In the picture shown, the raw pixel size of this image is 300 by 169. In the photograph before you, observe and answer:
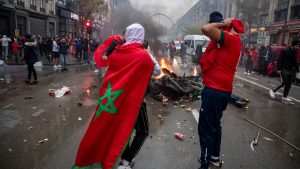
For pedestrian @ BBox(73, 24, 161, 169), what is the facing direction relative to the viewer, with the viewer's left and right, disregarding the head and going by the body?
facing away from the viewer and to the right of the viewer

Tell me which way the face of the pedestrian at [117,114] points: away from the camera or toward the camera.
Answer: away from the camera

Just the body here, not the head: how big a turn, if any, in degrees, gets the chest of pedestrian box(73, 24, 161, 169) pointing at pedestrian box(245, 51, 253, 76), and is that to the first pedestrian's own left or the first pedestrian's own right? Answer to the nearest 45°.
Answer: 0° — they already face them

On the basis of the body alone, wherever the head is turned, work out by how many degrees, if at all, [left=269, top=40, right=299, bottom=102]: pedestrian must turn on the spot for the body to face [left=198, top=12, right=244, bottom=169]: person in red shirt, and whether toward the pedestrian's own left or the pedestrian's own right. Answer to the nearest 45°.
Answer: approximately 90° to the pedestrian's own right

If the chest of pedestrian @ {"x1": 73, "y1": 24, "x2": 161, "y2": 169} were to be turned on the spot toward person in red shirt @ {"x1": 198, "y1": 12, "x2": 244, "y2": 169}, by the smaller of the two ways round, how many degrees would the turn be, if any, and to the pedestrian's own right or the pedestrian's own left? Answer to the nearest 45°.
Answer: approximately 45° to the pedestrian's own right
